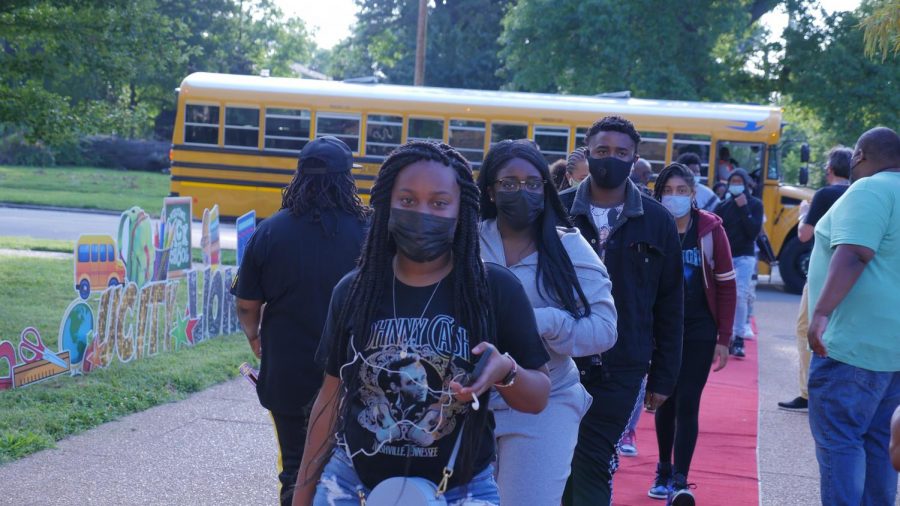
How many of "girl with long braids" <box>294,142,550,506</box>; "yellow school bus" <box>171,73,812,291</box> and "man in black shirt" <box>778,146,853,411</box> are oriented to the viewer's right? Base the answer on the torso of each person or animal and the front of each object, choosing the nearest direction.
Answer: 1

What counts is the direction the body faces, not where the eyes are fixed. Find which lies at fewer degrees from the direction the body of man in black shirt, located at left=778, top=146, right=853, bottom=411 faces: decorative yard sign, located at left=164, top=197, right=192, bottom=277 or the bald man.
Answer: the decorative yard sign

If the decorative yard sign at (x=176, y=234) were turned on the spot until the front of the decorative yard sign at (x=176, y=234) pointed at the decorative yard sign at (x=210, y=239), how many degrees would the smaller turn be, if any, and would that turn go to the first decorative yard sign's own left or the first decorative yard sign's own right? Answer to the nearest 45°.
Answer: approximately 135° to the first decorative yard sign's own left

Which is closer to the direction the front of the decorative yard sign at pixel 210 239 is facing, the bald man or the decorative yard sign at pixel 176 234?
the bald man

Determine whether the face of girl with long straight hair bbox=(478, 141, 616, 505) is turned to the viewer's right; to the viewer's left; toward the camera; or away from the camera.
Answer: toward the camera

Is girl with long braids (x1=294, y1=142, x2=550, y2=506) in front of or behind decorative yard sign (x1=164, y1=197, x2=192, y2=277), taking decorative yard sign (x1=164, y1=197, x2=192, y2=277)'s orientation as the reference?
in front

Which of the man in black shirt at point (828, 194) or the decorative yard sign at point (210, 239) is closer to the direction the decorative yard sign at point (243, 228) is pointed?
the man in black shirt

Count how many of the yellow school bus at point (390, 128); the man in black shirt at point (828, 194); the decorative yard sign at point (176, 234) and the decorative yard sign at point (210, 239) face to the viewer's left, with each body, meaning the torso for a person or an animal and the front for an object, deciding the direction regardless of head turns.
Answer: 1

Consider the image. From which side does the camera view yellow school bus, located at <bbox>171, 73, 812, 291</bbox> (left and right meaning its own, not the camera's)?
right

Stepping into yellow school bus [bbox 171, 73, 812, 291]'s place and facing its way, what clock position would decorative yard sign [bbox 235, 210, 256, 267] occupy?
The decorative yard sign is roughly at 3 o'clock from the yellow school bus.

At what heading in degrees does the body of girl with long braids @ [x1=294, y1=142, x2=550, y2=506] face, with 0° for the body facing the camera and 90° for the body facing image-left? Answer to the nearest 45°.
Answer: approximately 0°

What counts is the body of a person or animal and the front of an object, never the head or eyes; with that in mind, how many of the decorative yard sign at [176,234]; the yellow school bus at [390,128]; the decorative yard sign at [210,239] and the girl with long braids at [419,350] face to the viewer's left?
0

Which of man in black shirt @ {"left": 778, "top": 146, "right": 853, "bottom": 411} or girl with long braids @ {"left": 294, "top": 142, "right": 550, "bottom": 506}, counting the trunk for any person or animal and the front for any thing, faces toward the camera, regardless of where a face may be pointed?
the girl with long braids

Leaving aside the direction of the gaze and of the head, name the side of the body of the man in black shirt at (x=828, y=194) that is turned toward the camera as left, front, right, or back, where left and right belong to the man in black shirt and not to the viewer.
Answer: left

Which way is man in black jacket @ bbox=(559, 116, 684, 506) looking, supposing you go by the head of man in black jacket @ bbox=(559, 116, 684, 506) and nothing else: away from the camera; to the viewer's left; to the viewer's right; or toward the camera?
toward the camera

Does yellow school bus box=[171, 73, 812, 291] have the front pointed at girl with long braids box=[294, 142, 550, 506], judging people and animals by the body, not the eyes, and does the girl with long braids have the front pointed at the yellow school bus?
no

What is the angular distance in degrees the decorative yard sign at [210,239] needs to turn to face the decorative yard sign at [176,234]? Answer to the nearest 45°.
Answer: approximately 45° to its right

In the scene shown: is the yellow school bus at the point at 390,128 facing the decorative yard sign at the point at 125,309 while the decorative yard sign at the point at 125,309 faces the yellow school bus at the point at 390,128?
no
